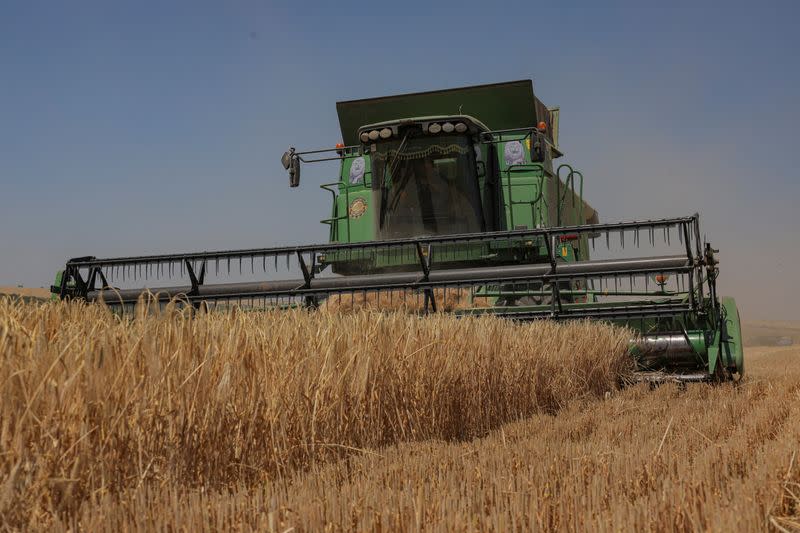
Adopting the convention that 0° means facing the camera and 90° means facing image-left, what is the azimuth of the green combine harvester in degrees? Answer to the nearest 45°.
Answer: approximately 45°
